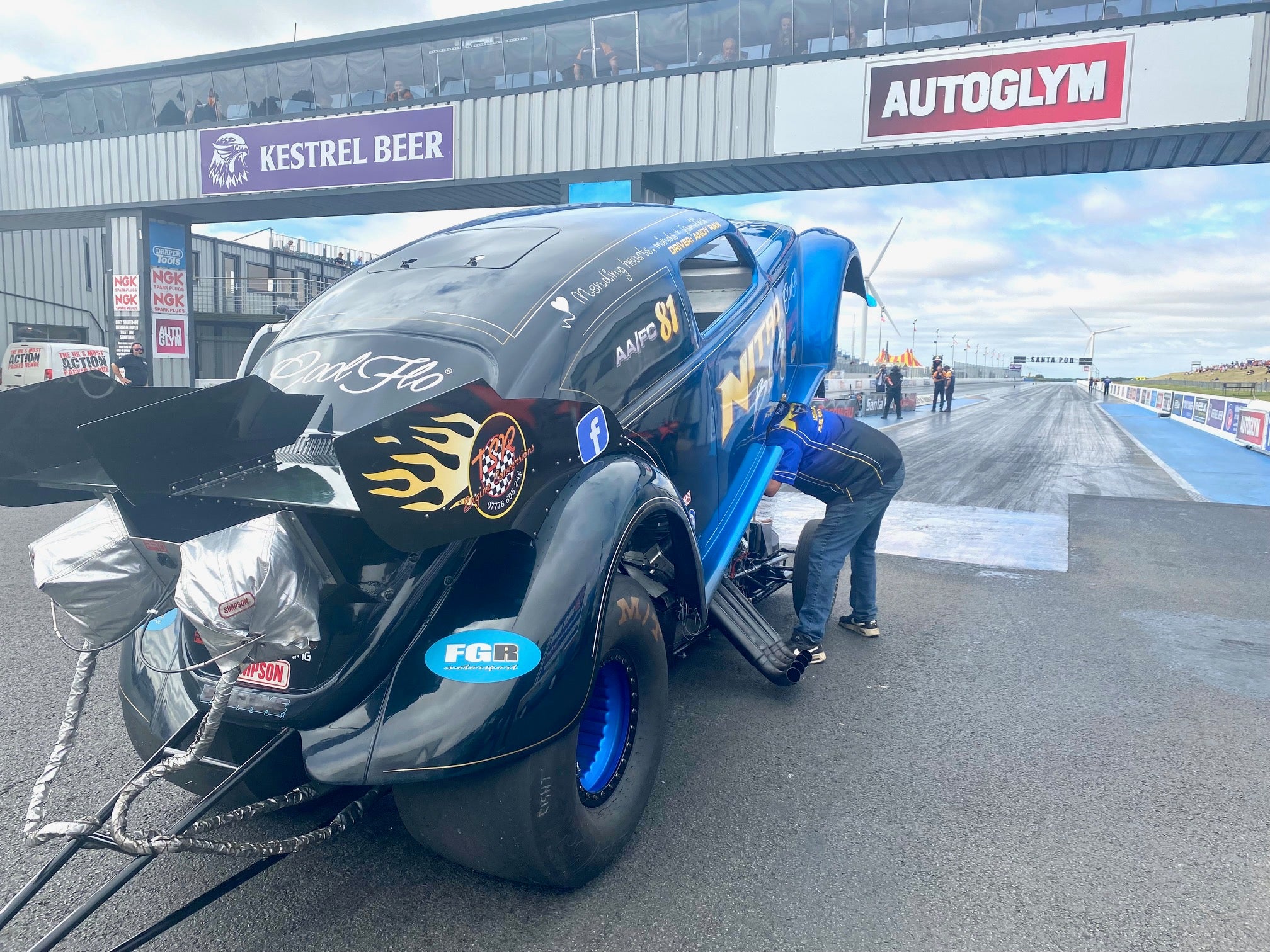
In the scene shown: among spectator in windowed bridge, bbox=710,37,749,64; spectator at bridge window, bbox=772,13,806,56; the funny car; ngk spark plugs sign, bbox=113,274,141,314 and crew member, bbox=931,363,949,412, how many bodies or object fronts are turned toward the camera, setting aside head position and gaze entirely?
4

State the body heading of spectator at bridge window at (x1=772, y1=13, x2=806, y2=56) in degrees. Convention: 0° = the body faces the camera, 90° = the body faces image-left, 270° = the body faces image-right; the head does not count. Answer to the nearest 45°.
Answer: approximately 0°

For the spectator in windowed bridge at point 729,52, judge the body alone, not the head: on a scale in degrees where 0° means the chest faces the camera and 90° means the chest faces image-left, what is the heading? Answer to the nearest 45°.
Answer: approximately 0°

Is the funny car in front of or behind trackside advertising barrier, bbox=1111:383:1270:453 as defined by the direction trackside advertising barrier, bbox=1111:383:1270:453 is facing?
in front

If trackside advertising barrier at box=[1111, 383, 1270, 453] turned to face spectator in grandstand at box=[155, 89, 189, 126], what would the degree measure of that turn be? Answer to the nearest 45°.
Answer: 0° — it already faces them

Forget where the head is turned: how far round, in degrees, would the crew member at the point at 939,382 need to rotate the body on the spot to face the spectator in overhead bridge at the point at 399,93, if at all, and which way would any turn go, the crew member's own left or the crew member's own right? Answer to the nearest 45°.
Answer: approximately 45° to the crew member's own right
